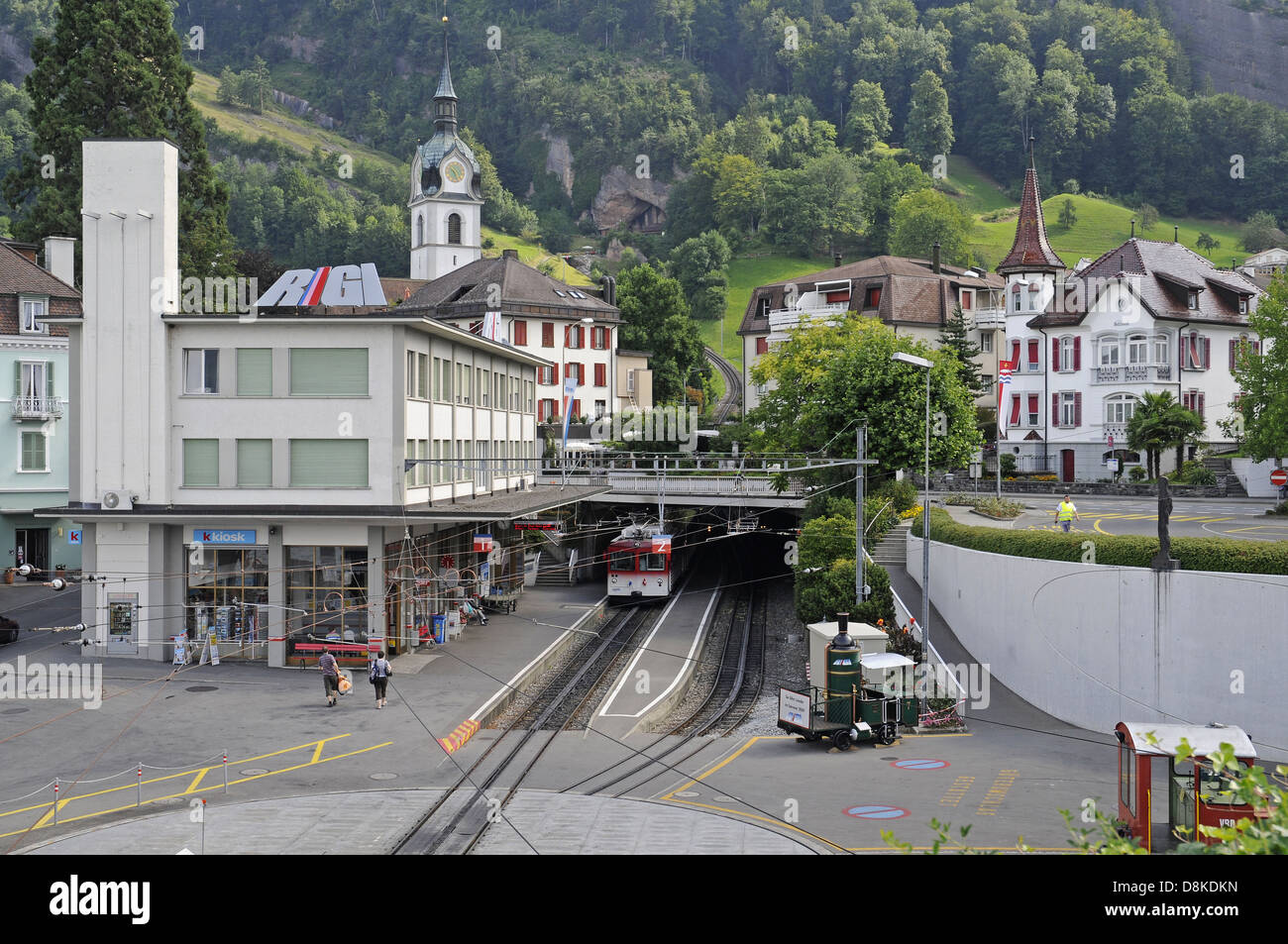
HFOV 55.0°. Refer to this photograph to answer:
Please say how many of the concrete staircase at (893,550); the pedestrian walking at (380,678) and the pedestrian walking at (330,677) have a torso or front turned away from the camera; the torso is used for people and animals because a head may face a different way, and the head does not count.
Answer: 2

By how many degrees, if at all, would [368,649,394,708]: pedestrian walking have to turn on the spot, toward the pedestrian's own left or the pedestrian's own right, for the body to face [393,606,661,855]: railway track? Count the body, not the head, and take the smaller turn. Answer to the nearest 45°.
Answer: approximately 135° to the pedestrian's own right

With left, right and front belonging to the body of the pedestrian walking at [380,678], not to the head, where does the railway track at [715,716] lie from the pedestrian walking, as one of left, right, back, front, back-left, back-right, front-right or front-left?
right

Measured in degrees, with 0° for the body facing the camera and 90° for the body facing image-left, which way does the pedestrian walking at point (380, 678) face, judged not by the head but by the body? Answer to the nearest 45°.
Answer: approximately 180°

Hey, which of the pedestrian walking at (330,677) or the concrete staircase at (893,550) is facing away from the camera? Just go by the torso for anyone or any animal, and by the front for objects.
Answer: the pedestrian walking

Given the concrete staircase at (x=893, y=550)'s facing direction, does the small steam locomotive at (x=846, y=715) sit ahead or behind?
ahead

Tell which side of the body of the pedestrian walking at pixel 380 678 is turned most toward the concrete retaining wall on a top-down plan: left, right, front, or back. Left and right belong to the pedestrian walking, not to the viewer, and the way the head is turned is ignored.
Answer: right

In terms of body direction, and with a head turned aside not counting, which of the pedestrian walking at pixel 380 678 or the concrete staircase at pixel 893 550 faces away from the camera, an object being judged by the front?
the pedestrian walking

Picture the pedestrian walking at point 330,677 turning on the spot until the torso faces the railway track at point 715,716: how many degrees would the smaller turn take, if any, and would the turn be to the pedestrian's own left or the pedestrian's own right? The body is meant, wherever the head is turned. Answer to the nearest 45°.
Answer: approximately 90° to the pedestrian's own right

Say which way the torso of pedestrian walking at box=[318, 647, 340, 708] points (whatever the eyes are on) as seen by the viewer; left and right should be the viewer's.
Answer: facing away from the viewer

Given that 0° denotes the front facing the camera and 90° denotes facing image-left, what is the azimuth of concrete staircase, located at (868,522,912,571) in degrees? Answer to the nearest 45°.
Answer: approximately 45°
